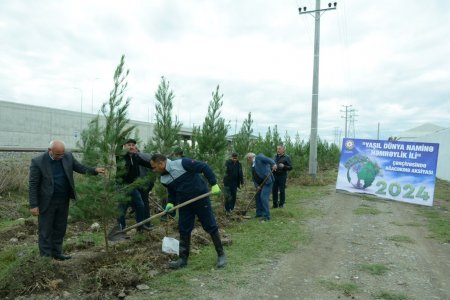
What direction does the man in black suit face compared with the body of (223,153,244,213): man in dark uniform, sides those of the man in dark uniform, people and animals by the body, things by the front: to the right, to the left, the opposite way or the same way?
to the left

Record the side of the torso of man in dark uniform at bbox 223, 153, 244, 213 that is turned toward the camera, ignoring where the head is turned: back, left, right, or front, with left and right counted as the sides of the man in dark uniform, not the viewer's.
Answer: front

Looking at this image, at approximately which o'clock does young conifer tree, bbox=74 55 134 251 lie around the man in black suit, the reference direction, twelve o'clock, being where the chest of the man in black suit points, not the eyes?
The young conifer tree is roughly at 11 o'clock from the man in black suit.

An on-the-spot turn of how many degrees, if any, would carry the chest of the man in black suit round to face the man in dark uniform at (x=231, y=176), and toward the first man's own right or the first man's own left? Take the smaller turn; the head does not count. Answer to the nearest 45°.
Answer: approximately 90° to the first man's own left

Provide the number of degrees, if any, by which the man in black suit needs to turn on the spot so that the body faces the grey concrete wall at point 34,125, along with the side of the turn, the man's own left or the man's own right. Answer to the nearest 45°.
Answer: approximately 135° to the man's own left

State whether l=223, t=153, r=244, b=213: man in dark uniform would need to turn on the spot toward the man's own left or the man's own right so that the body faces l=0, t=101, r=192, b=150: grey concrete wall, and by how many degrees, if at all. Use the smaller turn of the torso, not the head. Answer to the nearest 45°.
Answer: approximately 135° to the man's own right

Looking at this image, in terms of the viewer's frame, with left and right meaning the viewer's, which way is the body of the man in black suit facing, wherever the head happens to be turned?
facing the viewer and to the right of the viewer

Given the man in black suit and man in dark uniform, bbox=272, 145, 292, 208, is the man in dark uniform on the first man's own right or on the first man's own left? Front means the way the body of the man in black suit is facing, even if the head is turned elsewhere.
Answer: on the first man's own left

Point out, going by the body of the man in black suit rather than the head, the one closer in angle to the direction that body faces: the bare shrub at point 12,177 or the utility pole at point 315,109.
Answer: the utility pole

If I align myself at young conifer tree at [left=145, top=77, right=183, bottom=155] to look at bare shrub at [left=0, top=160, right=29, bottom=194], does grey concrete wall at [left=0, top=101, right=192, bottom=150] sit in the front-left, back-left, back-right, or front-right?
front-right

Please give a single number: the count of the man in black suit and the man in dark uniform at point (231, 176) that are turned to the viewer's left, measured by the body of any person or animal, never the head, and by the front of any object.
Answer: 0

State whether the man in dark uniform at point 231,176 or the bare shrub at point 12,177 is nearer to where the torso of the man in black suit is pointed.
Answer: the man in dark uniform
